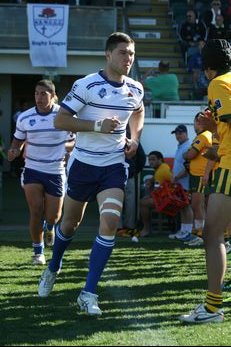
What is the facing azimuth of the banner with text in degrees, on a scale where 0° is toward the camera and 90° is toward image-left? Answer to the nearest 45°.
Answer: approximately 0°
